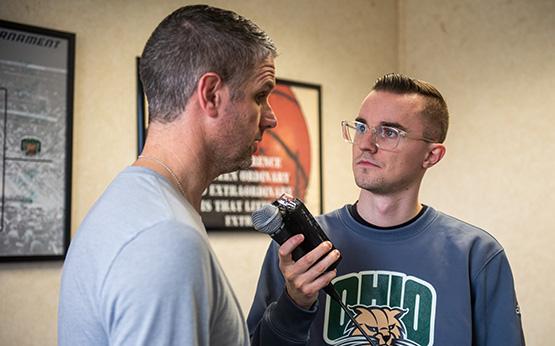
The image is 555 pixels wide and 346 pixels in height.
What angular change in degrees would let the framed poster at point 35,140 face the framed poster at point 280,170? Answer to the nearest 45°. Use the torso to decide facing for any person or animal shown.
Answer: approximately 45° to its left

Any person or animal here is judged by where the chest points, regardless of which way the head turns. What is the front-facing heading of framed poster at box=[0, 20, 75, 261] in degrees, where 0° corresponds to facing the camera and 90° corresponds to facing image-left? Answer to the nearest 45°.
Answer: approximately 315°
